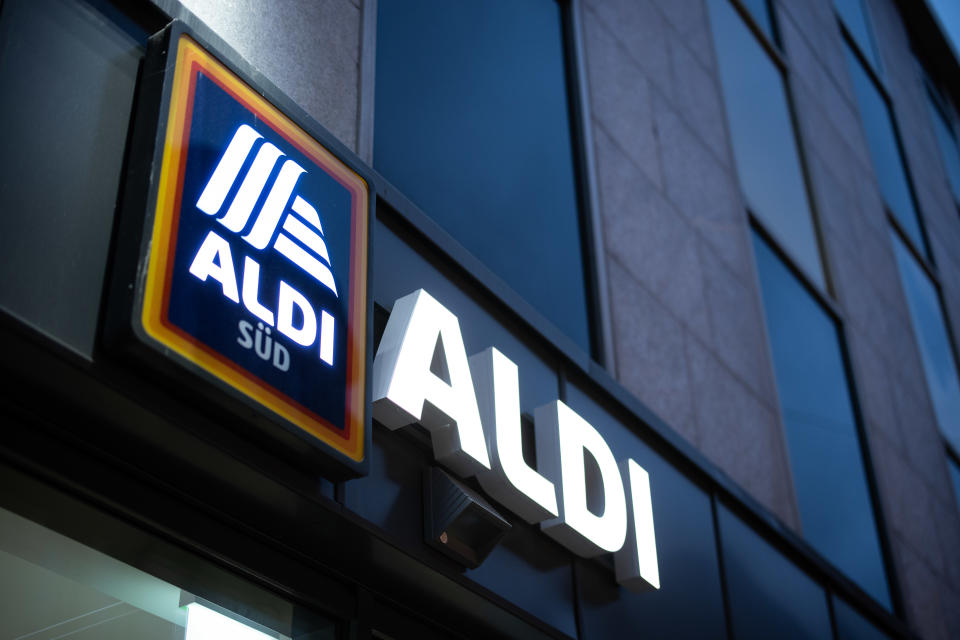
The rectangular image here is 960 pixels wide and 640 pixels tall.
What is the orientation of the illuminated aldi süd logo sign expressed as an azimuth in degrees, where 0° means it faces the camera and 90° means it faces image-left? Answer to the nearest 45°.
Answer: approximately 315°

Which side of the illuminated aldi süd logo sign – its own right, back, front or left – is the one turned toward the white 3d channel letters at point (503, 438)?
left

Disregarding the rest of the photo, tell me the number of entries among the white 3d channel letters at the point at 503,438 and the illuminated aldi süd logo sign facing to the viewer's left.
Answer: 0

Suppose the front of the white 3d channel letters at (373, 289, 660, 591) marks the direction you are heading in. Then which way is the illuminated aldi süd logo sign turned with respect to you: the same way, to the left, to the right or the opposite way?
the same way

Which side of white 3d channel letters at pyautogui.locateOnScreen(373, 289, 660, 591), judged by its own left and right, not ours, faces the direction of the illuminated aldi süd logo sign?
right

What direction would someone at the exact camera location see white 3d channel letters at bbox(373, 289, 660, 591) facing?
facing the viewer and to the right of the viewer
